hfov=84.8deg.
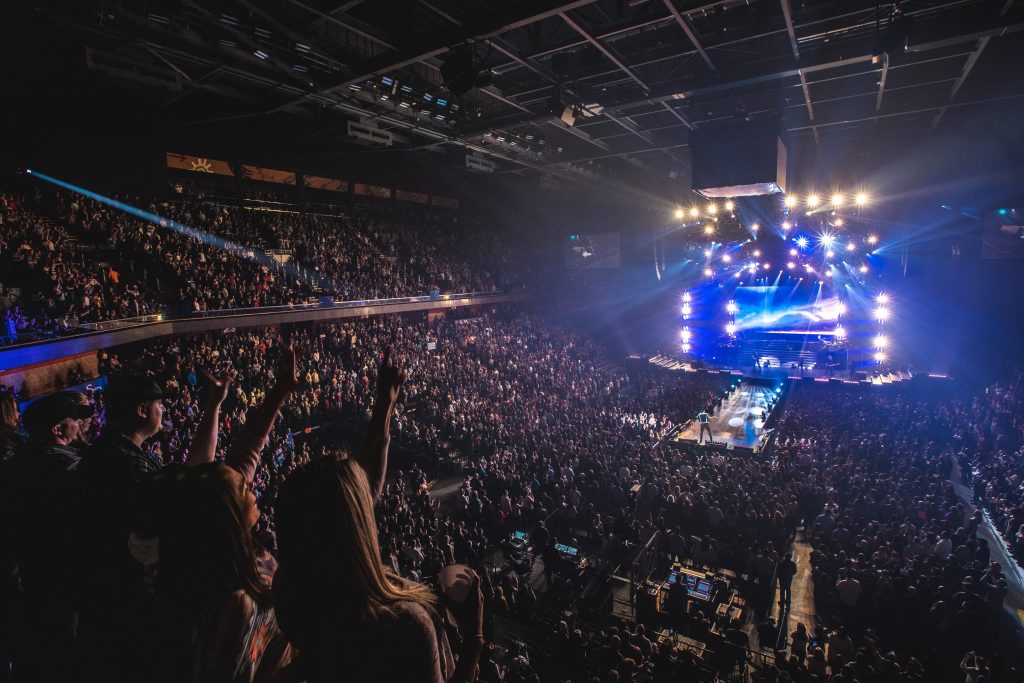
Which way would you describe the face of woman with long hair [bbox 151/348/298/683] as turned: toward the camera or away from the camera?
away from the camera

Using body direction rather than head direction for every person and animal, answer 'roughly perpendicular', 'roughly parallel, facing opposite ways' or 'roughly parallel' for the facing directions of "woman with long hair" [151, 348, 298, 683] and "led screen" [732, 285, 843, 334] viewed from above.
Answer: roughly parallel, facing opposite ways

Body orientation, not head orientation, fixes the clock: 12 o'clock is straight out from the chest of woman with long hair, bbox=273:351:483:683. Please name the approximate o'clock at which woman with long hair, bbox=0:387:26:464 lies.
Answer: woman with long hair, bbox=0:387:26:464 is roughly at 9 o'clock from woman with long hair, bbox=273:351:483:683.

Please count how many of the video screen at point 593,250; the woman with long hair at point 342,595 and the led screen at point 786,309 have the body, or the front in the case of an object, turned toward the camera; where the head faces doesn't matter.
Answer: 2

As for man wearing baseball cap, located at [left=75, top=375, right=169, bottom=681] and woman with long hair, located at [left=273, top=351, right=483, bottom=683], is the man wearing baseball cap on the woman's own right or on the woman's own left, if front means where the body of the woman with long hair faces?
on the woman's own left

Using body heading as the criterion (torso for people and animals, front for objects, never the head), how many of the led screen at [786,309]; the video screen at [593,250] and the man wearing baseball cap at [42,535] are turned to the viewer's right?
1

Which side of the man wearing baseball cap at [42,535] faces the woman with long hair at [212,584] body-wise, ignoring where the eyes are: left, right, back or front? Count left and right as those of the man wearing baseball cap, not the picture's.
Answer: right

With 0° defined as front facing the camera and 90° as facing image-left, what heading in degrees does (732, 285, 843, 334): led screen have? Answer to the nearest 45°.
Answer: approximately 0°

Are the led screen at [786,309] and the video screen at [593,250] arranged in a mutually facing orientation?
no

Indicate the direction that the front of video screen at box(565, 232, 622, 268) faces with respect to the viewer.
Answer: facing the viewer

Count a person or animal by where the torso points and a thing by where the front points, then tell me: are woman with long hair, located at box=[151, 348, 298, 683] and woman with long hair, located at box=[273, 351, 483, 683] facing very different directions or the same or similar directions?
same or similar directions

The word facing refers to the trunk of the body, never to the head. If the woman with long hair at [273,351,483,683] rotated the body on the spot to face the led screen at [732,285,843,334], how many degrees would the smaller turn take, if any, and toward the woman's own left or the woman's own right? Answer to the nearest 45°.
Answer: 0° — they already face it

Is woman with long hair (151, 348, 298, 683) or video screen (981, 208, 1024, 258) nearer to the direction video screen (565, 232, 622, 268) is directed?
the woman with long hair

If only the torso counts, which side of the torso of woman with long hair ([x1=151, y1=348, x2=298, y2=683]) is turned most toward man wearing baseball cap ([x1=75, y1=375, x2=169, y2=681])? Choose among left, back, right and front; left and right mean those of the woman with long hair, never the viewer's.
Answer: left

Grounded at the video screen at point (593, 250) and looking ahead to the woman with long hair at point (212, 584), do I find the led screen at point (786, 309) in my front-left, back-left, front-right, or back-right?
front-left

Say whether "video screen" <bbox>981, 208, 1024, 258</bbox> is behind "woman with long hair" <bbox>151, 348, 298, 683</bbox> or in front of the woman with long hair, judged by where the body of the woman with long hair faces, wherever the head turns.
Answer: in front

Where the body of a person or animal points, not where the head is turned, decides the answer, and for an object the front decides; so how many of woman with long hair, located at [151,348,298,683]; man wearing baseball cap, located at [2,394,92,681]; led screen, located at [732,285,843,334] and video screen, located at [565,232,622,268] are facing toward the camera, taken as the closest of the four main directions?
2

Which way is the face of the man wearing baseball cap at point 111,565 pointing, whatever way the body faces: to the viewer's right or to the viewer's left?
to the viewer's right

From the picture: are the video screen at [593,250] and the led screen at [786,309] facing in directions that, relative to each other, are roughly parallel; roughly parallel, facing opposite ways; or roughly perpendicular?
roughly parallel

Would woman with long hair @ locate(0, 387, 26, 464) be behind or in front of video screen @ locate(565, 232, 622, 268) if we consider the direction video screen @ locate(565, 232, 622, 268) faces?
in front

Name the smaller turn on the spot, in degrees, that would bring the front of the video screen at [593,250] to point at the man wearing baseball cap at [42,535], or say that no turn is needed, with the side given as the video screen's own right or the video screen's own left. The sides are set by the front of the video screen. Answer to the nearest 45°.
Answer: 0° — it already faces them
